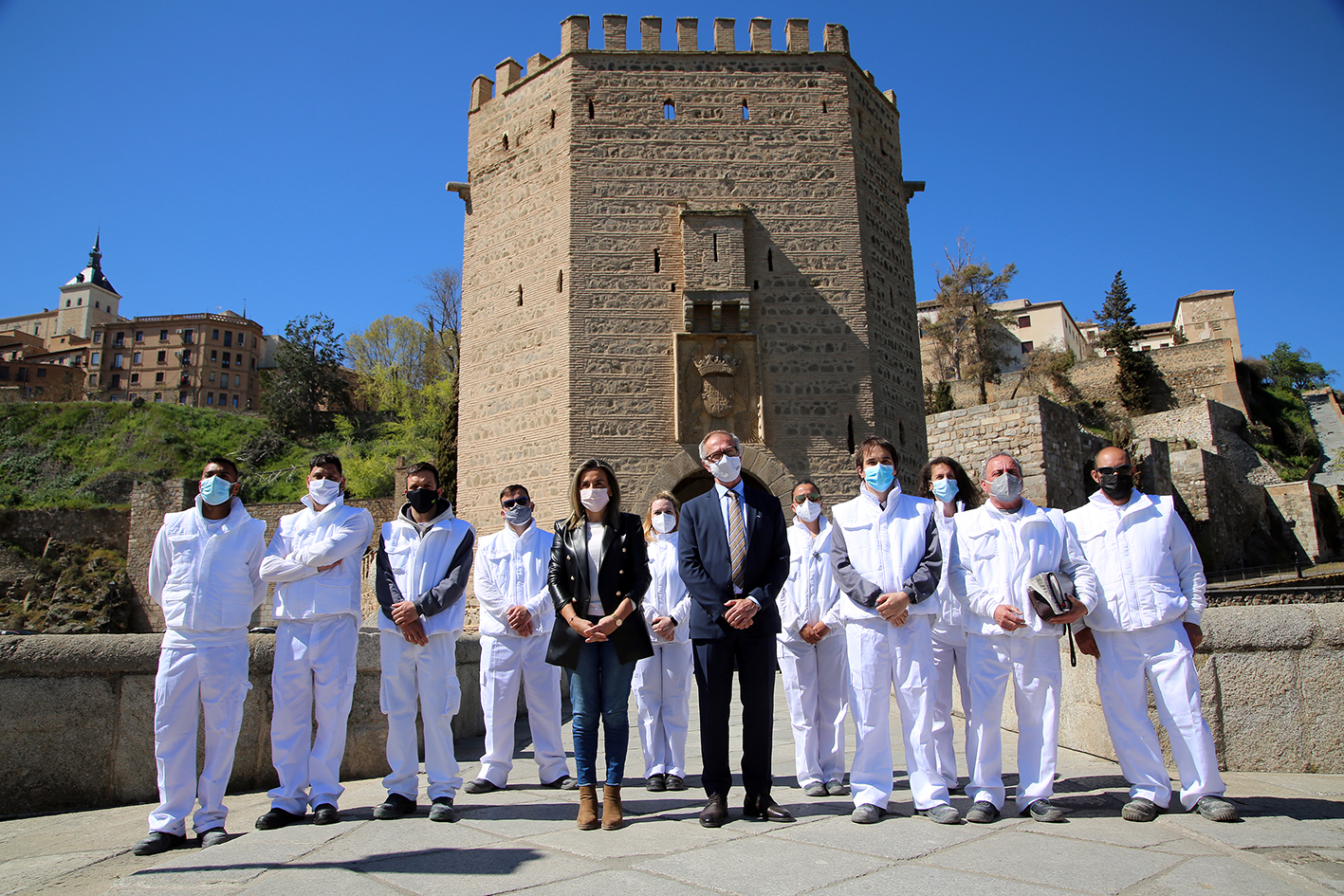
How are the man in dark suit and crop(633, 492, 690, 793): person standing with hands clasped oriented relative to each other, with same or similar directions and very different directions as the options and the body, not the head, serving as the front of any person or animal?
same or similar directions

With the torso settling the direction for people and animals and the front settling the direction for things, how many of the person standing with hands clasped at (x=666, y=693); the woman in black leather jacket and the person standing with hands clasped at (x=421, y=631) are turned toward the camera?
3

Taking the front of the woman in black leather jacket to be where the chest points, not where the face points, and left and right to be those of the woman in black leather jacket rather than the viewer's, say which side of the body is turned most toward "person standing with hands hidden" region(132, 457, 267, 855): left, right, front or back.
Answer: right

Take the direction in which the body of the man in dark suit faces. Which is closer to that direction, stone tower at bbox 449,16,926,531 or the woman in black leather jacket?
the woman in black leather jacket

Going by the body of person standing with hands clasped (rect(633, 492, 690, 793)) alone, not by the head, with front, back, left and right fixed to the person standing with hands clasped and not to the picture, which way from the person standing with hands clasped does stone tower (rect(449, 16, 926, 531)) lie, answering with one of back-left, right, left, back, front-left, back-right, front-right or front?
back

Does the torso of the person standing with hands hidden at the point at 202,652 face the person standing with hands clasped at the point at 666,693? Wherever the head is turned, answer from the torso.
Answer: no

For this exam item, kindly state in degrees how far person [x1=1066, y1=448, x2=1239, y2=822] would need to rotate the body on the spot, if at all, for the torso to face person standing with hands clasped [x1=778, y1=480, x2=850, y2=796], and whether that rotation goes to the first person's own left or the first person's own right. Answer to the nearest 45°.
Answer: approximately 90° to the first person's own right

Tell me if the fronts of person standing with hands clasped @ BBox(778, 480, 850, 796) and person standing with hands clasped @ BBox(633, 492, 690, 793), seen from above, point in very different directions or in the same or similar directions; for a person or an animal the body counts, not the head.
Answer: same or similar directions

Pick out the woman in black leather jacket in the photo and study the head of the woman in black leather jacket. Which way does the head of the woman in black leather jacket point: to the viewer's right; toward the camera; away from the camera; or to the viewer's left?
toward the camera

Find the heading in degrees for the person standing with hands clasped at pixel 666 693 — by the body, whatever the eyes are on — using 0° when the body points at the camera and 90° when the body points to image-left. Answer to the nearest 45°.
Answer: approximately 0°

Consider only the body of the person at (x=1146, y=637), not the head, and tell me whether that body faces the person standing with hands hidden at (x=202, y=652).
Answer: no

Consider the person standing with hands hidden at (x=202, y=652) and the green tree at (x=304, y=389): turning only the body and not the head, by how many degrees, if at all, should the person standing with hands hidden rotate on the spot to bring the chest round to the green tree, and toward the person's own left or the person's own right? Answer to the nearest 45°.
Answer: approximately 180°

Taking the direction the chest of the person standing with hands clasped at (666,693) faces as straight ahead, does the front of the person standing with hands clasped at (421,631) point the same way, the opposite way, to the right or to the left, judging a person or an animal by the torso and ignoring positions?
the same way

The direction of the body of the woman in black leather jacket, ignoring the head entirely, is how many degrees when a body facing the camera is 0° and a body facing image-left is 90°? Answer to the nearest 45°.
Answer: approximately 0°

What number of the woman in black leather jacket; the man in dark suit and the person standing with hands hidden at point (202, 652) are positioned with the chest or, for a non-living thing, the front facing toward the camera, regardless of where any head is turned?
3

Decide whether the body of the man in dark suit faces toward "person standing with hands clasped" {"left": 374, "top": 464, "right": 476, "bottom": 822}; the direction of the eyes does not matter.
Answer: no

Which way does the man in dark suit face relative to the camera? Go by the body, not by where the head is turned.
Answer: toward the camera

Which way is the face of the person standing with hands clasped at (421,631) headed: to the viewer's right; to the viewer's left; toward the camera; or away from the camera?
toward the camera

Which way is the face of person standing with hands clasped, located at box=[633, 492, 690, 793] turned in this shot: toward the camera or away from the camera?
toward the camera

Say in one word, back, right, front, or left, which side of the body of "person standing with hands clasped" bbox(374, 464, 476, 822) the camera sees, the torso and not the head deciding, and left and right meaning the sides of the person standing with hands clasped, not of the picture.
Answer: front

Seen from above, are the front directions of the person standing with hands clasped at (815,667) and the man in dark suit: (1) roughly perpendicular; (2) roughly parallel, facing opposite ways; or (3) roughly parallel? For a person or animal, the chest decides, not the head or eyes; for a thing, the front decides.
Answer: roughly parallel

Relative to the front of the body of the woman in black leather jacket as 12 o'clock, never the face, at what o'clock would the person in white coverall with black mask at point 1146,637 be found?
The person in white coverall with black mask is roughly at 9 o'clock from the woman in black leather jacket.
